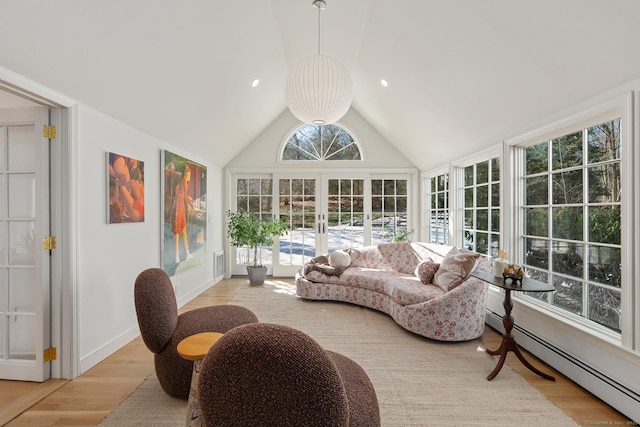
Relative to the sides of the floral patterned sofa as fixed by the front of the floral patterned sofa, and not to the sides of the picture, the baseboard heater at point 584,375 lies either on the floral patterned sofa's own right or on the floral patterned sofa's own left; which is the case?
on the floral patterned sofa's own left

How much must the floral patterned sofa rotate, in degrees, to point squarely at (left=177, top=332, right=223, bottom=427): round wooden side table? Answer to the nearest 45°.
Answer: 0° — it already faces it

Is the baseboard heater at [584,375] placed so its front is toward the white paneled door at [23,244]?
yes

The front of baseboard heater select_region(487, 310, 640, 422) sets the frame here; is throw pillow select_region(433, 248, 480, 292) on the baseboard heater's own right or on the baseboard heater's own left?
on the baseboard heater's own right

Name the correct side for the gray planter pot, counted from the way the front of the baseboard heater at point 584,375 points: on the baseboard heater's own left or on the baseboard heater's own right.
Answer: on the baseboard heater's own right

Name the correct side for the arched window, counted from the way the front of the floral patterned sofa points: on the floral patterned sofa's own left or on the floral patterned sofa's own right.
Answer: on the floral patterned sofa's own right

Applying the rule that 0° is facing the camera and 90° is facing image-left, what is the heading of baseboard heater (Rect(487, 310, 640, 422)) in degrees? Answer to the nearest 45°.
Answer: approximately 45°

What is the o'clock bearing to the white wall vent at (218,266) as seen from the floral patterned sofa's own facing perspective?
The white wall vent is roughly at 2 o'clock from the floral patterned sofa.

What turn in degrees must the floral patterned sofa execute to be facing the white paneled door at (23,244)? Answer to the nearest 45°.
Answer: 0° — it already faces it

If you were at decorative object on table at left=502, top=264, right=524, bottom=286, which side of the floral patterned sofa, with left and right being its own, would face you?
left

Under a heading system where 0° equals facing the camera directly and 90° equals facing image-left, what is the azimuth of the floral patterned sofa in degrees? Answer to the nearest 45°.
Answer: approximately 45°
